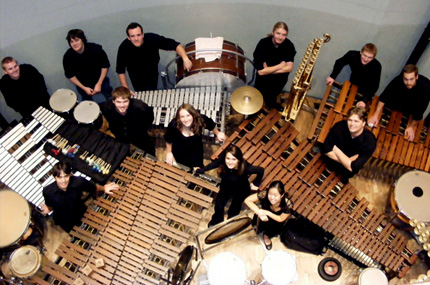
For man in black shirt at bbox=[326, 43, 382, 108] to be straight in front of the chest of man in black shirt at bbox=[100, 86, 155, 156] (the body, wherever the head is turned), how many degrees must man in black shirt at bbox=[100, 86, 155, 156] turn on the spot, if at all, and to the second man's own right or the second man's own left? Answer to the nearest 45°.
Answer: approximately 45° to the second man's own left

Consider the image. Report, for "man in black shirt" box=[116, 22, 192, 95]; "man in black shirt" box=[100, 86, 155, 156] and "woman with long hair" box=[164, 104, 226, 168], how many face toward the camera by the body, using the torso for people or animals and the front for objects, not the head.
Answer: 3

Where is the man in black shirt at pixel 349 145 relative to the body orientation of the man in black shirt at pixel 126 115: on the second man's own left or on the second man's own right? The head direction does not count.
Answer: on the second man's own left
